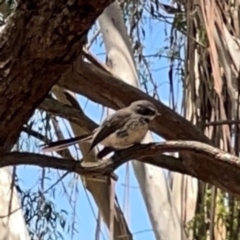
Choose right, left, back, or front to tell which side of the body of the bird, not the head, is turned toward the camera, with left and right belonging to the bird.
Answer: right
